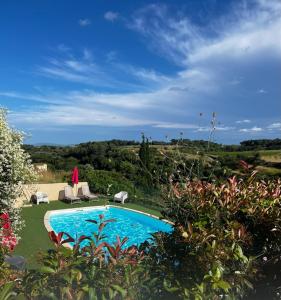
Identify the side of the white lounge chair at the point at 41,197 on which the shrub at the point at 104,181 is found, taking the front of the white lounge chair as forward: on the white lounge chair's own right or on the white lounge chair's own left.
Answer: on the white lounge chair's own left

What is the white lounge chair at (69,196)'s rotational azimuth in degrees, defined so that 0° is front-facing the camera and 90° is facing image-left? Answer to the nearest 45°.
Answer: approximately 315°

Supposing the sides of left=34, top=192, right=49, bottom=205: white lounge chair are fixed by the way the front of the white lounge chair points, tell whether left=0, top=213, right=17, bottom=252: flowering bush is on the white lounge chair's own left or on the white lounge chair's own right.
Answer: on the white lounge chair's own right

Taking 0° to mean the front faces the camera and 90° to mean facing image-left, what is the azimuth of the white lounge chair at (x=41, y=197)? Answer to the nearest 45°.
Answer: approximately 315°

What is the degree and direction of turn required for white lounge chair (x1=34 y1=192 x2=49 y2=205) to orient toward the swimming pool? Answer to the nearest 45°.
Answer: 0° — it already faces it

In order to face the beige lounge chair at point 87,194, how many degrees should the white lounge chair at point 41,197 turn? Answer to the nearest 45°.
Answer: approximately 45° to its left

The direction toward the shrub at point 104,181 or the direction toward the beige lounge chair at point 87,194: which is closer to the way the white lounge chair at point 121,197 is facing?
the beige lounge chair

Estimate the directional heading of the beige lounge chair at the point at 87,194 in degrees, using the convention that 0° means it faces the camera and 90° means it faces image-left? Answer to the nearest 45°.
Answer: approximately 315°

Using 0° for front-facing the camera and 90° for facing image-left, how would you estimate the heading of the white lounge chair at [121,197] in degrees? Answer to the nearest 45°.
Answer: approximately 45°
